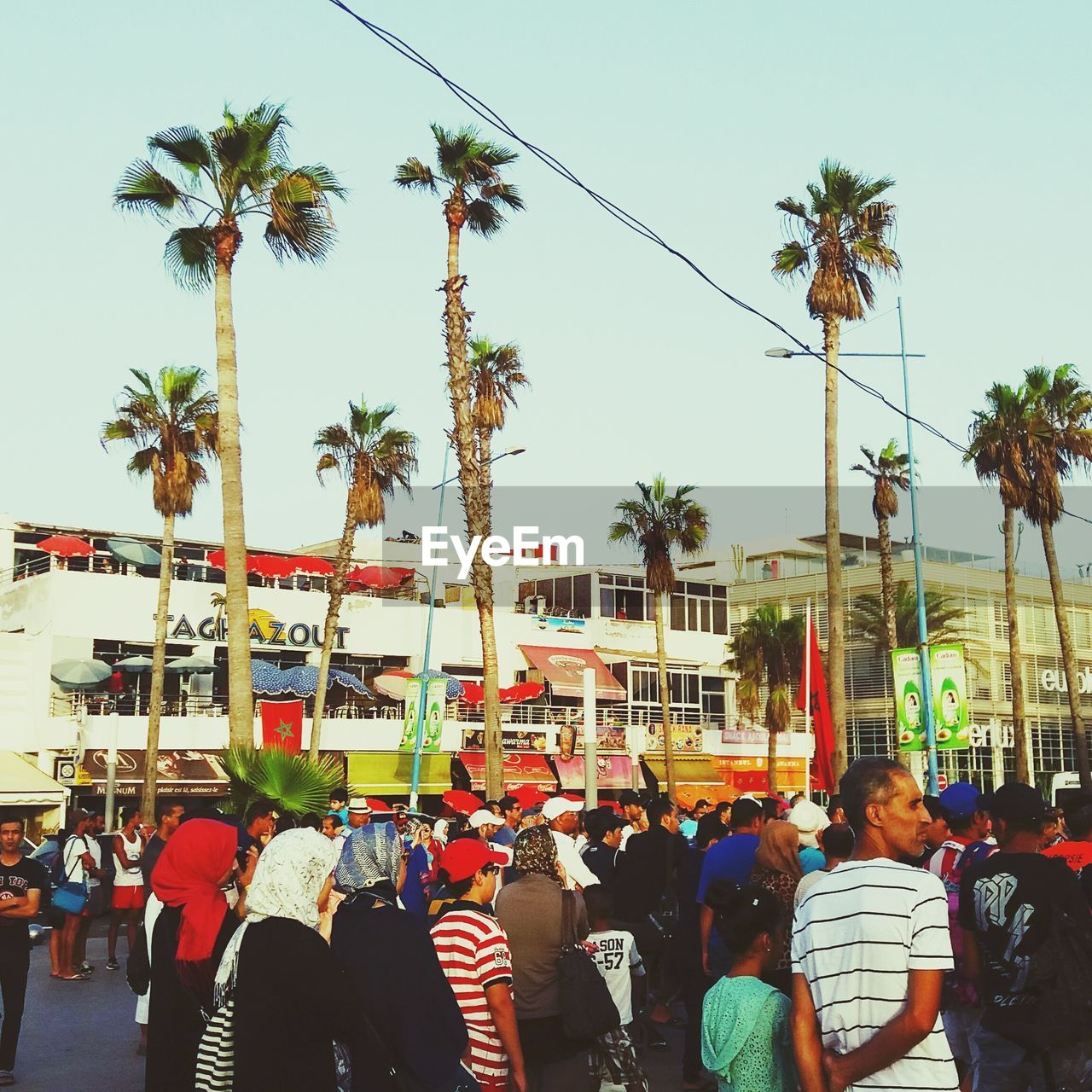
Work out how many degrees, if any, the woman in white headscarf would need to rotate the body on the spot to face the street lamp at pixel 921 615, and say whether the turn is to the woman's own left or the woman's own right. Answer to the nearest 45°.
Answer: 0° — they already face it

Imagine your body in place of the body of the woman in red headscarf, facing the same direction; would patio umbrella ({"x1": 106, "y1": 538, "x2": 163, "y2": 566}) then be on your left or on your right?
on your left

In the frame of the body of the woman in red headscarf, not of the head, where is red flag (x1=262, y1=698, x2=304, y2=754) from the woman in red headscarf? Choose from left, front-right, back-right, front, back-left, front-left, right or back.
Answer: front-left

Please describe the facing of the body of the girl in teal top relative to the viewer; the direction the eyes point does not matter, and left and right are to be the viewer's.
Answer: facing away from the viewer and to the right of the viewer

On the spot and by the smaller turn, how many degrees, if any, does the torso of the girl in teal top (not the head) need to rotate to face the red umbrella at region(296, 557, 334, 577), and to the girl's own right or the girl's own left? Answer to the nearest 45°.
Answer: approximately 45° to the girl's own left

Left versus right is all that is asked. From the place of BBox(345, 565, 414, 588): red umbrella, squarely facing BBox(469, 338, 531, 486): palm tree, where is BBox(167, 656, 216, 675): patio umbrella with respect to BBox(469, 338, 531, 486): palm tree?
right

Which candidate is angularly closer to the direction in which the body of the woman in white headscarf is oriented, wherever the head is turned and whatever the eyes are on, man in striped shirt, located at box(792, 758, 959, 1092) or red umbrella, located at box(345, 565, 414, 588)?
the red umbrella

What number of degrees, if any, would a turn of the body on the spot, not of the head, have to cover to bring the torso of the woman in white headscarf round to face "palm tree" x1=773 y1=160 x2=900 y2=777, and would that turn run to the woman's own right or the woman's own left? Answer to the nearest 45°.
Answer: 0° — they already face it

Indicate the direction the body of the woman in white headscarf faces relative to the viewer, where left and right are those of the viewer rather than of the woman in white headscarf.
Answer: facing away from the viewer and to the right of the viewer
